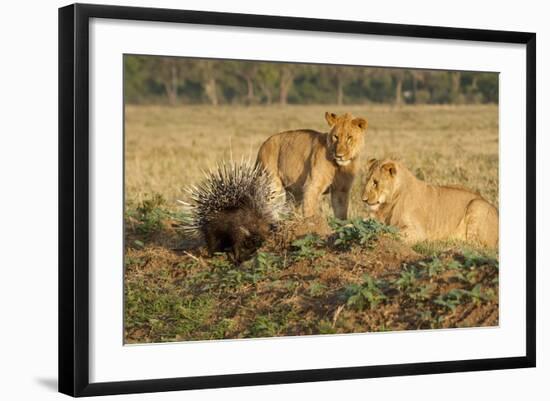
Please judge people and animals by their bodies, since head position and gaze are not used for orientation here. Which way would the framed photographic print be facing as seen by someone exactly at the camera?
facing the viewer and to the right of the viewer
